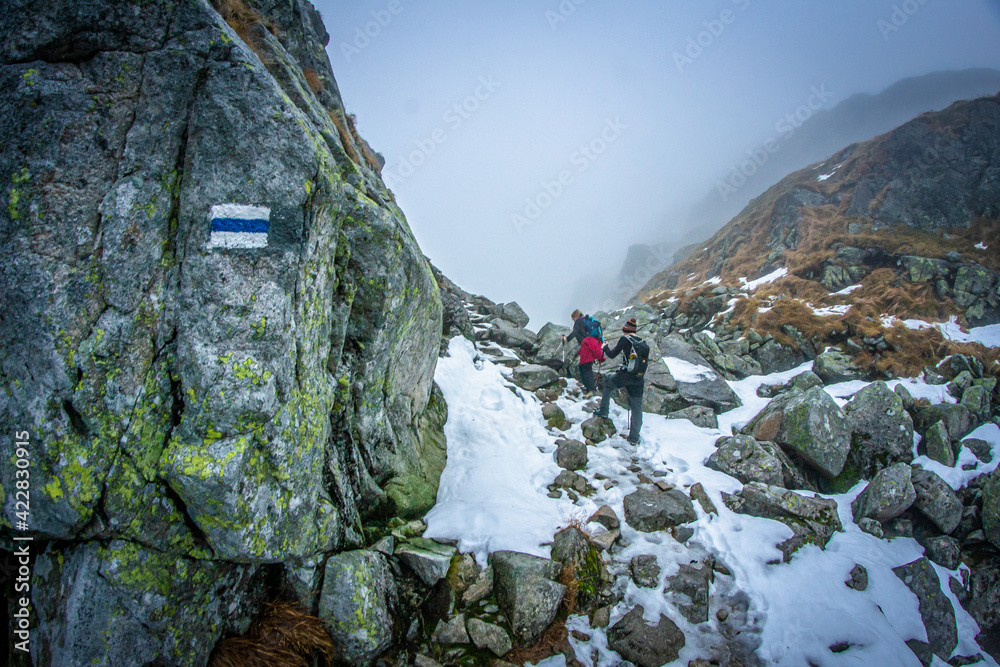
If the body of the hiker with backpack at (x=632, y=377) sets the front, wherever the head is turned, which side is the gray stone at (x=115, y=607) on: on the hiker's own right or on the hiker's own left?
on the hiker's own left

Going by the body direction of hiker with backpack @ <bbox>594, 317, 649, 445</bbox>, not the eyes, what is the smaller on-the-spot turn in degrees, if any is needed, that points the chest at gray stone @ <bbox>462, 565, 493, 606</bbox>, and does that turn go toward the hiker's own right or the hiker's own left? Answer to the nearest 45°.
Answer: approximately 135° to the hiker's own left

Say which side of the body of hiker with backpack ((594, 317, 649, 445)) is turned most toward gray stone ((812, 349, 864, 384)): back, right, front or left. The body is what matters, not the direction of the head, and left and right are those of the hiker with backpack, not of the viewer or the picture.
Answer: right

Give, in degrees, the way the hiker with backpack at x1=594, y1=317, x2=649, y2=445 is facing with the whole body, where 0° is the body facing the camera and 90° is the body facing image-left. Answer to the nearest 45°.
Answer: approximately 135°

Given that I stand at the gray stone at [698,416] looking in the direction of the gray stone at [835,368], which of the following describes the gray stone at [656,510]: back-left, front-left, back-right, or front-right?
back-right

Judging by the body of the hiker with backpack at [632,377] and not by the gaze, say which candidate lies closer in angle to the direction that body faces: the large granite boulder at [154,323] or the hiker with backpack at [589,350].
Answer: the hiker with backpack

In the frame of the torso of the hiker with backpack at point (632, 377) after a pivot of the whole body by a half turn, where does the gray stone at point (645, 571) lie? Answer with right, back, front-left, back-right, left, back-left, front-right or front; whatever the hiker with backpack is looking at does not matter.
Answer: front-right

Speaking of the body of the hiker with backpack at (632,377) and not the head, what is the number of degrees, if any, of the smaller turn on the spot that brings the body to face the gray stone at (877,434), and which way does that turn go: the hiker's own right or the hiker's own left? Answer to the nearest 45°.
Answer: approximately 135° to the hiker's own right
